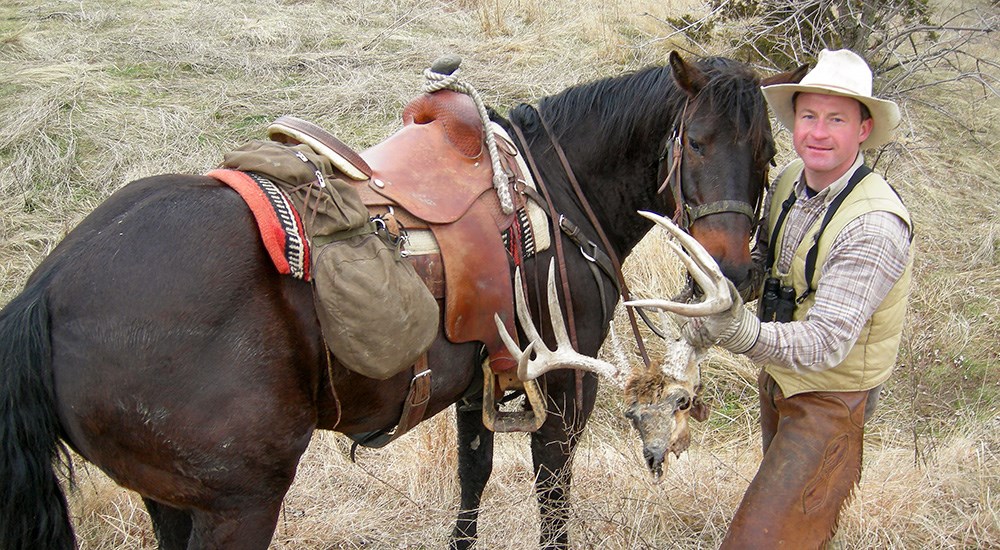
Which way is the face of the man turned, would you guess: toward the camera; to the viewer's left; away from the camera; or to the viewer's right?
toward the camera

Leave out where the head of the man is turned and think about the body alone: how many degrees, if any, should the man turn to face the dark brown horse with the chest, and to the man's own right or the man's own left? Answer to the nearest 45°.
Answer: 0° — they already face it

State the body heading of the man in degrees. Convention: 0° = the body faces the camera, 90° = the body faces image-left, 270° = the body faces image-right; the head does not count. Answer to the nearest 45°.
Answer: approximately 45°
